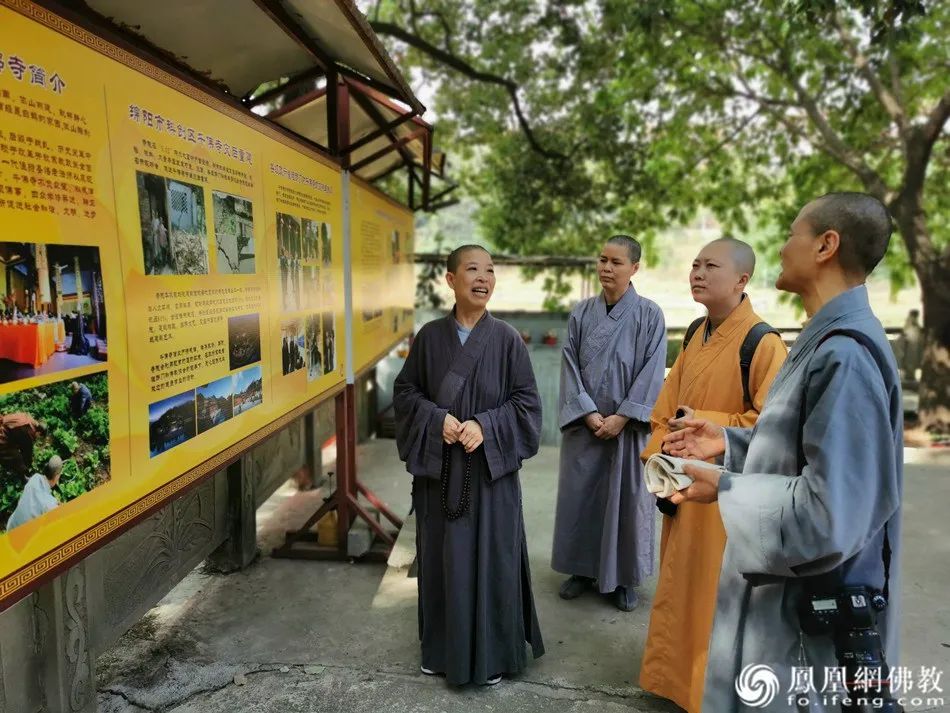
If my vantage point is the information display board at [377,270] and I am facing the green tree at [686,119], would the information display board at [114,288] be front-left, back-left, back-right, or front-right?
back-right

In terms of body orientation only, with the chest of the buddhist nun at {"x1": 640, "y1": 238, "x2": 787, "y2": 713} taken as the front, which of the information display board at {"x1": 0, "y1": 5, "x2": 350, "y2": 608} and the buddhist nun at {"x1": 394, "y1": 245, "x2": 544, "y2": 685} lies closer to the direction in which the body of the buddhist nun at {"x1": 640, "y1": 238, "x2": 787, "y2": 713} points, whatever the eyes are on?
the information display board

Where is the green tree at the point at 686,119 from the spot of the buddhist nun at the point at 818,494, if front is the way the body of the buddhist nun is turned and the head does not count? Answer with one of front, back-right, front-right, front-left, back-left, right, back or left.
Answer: right

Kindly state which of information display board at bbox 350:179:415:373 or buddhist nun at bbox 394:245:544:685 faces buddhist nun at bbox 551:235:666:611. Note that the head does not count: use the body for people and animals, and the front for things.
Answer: the information display board

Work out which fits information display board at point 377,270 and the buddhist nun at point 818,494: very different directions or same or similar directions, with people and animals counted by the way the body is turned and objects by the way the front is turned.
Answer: very different directions

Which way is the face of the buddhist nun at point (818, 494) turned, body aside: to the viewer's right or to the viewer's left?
to the viewer's left

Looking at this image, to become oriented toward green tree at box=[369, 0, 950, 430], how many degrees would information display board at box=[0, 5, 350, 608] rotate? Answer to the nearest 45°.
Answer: approximately 90° to its left

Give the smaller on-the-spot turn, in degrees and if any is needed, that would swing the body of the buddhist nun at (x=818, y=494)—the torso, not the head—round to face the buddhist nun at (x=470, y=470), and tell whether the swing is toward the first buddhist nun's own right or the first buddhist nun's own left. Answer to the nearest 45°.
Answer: approximately 45° to the first buddhist nun's own right

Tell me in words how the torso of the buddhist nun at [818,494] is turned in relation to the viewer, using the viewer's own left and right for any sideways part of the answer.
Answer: facing to the left of the viewer

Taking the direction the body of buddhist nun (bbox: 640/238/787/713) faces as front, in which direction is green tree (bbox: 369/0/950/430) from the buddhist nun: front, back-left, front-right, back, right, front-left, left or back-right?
back-right

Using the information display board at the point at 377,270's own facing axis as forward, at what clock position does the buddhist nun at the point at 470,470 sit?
The buddhist nun is roughly at 1 o'clock from the information display board.

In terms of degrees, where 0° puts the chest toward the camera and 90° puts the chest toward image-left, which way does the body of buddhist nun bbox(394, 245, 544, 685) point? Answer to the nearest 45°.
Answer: approximately 0°

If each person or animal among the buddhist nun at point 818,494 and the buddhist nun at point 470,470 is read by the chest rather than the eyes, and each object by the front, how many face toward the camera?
1
